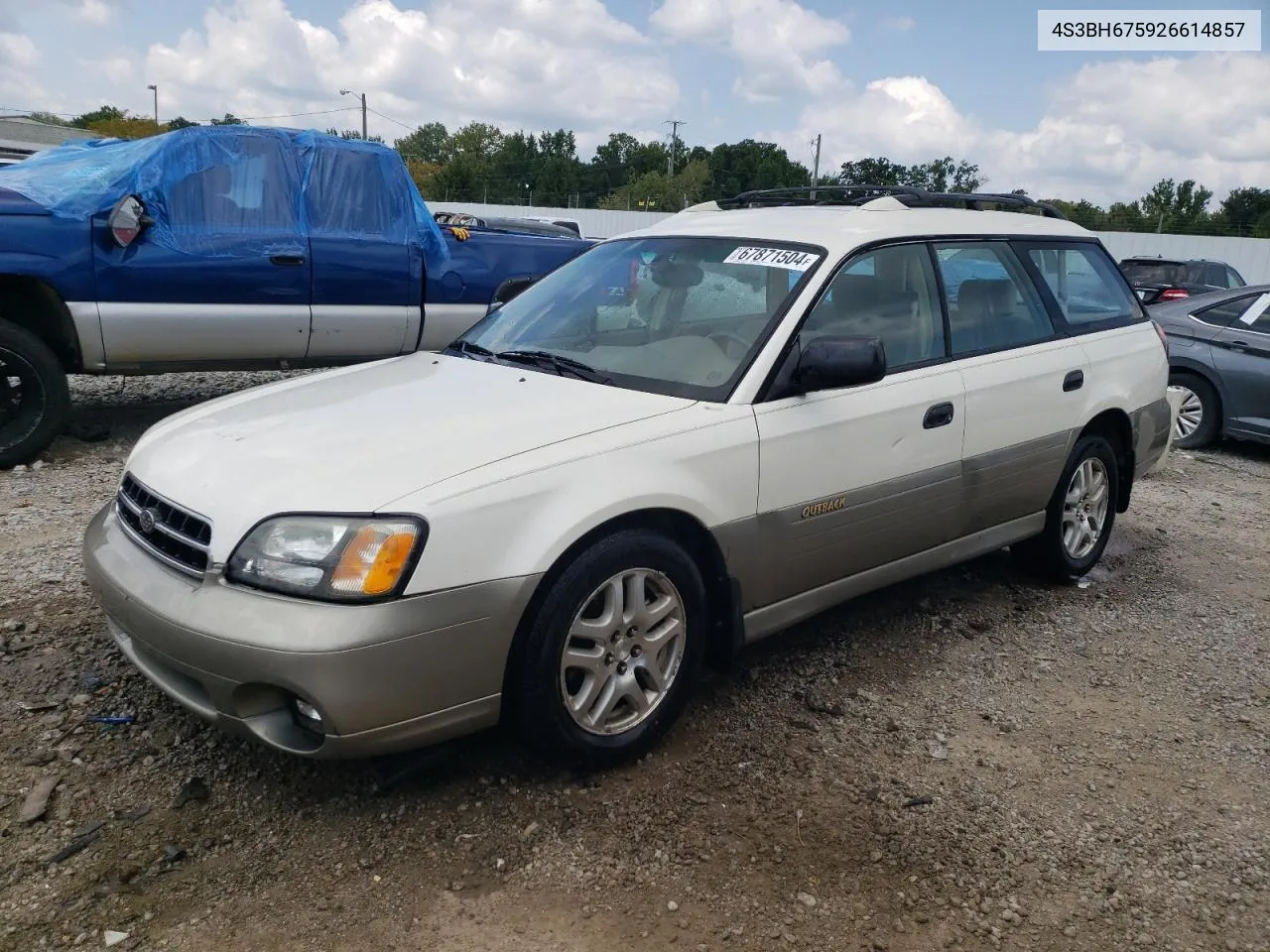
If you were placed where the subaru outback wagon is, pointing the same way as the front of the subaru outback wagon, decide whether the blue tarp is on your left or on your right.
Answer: on your right

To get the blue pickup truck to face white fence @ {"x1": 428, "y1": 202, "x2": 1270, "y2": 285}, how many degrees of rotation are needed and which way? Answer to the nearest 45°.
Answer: approximately 135° to its right

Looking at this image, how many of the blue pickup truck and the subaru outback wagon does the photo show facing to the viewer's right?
0

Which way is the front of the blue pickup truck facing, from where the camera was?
facing to the left of the viewer

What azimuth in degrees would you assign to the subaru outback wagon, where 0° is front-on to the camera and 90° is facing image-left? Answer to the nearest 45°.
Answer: approximately 45°

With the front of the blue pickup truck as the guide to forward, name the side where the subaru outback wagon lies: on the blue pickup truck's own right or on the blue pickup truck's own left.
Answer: on the blue pickup truck's own left
